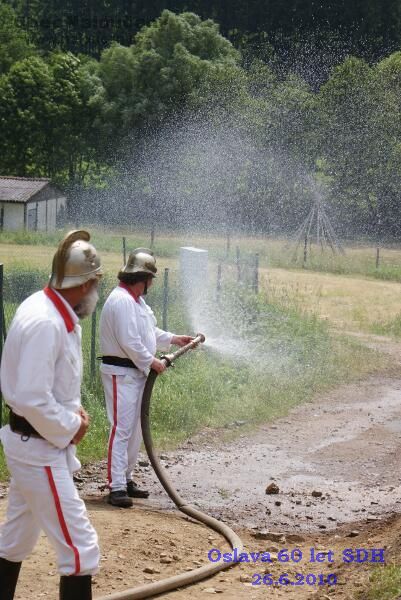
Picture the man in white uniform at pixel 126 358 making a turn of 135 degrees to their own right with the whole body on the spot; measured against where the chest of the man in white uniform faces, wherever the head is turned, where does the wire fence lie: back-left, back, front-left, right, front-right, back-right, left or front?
back-right

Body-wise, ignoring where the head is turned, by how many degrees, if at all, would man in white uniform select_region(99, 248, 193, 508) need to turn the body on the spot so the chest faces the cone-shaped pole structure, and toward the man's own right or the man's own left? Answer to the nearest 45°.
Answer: approximately 90° to the man's own left

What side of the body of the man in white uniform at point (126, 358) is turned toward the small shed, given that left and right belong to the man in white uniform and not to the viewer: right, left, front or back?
left

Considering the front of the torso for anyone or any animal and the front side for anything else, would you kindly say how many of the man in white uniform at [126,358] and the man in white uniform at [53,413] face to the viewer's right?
2

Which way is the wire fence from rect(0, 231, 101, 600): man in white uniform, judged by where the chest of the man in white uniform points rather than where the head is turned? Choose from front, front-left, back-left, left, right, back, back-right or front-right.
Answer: left

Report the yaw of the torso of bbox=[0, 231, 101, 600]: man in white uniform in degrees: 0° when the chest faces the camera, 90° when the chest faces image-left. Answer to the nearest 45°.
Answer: approximately 270°

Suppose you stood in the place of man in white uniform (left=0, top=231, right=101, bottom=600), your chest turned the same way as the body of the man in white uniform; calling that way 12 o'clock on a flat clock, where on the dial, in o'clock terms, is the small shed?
The small shed is roughly at 9 o'clock from the man in white uniform.

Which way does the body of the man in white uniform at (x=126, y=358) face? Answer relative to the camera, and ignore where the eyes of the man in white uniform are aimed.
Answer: to the viewer's right
